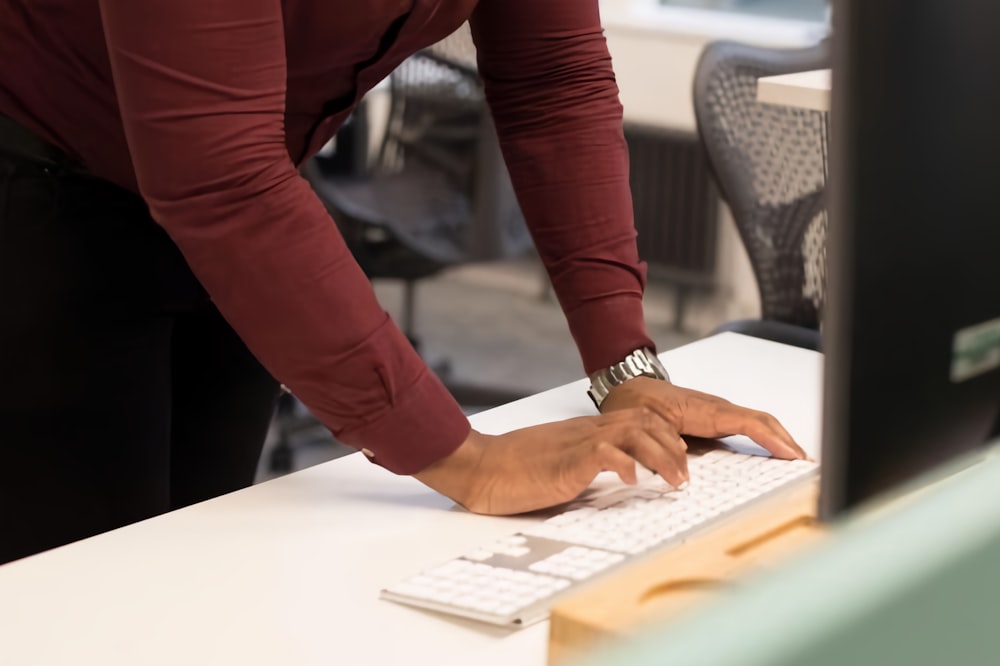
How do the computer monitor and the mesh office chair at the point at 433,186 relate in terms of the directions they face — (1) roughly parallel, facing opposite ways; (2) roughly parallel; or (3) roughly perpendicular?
roughly perpendicular

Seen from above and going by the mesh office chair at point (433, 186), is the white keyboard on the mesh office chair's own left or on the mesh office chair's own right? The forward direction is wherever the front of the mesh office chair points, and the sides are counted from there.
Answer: on the mesh office chair's own left

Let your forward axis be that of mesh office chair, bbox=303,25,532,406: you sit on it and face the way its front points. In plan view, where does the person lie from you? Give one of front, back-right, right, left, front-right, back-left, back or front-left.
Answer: front-left

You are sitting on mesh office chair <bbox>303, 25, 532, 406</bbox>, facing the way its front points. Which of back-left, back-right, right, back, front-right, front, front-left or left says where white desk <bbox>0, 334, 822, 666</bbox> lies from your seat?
front-left

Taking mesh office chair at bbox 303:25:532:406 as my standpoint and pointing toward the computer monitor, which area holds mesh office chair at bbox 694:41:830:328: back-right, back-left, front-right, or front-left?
front-left
